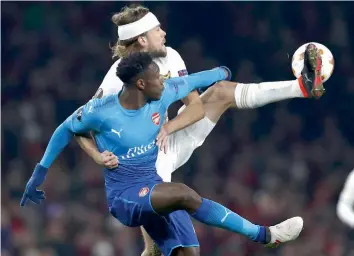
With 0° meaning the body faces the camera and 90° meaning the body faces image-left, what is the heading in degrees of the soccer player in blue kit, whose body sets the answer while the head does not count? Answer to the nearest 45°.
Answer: approximately 315°

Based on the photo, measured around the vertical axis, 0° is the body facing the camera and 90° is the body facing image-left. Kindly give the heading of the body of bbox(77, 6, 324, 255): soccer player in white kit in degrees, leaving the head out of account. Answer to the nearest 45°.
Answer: approximately 315°

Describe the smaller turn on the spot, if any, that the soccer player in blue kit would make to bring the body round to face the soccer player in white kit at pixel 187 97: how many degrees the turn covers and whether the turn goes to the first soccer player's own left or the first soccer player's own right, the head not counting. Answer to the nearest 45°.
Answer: approximately 90° to the first soccer player's own left

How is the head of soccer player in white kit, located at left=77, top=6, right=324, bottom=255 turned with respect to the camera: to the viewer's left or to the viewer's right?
to the viewer's right

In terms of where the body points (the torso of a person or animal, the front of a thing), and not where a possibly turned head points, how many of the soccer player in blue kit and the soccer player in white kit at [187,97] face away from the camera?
0

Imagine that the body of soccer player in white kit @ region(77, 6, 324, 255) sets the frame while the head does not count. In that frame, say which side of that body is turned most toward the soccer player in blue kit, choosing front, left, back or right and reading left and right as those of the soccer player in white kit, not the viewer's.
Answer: right

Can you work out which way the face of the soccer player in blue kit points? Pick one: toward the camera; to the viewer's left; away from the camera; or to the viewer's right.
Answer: to the viewer's right
